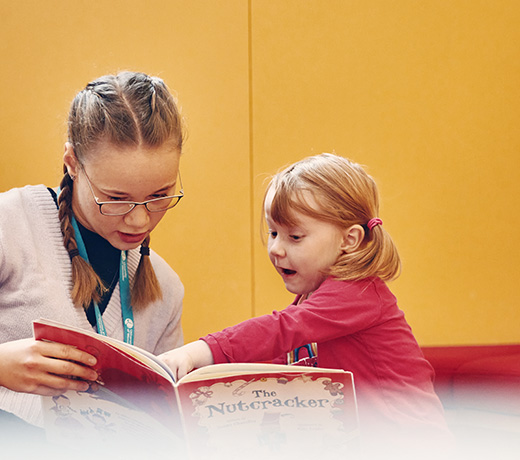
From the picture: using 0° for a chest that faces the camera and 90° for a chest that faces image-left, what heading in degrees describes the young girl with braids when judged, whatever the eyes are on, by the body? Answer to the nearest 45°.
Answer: approximately 315°

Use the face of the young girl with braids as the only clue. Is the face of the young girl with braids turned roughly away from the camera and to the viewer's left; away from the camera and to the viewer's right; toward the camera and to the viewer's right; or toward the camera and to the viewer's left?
toward the camera and to the viewer's right

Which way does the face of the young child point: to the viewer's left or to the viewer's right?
to the viewer's left
